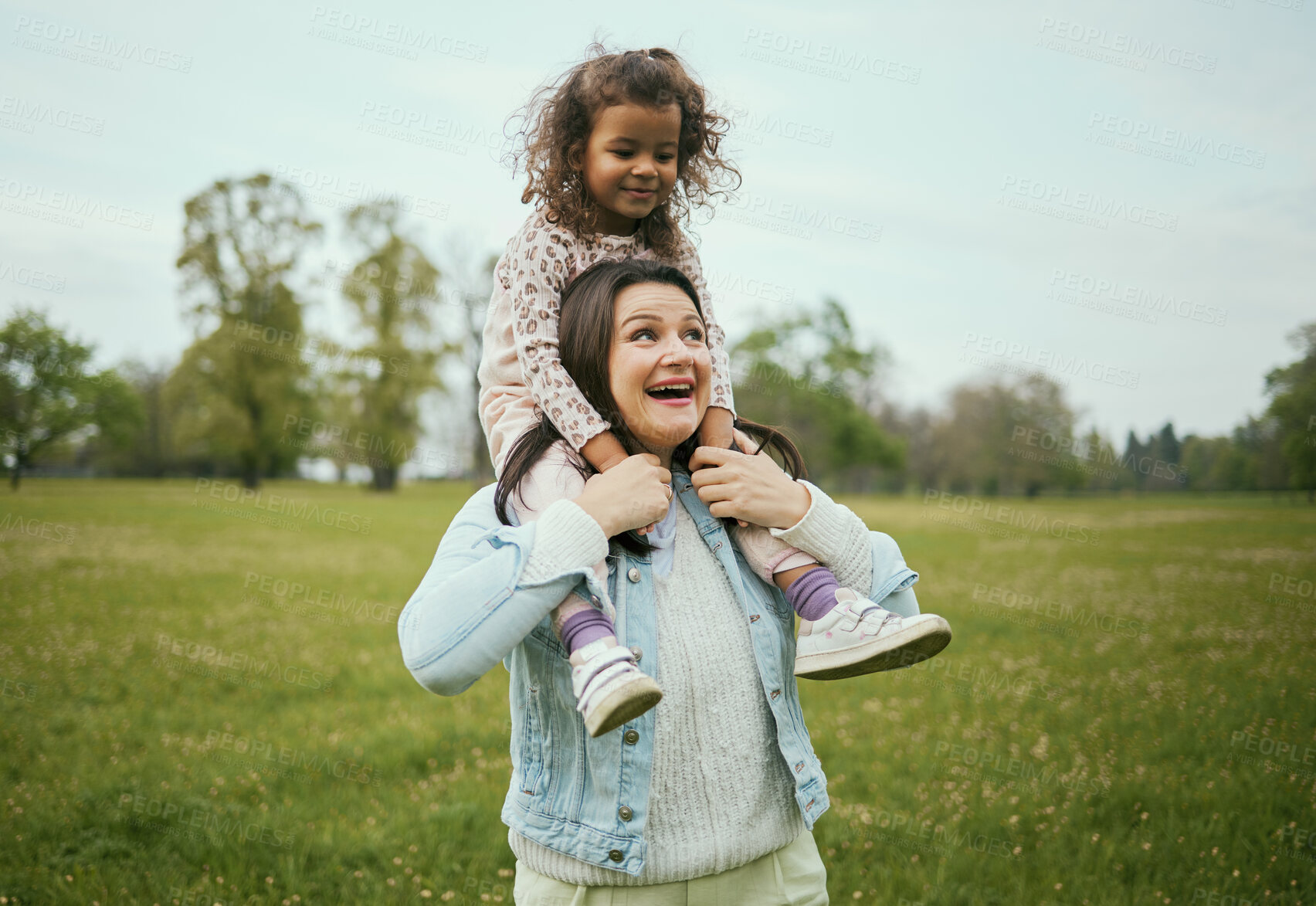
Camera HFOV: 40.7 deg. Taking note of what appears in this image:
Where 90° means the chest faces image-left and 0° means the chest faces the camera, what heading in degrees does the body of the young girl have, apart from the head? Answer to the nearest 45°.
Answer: approximately 315°

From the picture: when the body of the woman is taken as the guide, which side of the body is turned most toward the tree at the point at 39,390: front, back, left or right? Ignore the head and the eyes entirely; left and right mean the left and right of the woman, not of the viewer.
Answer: back

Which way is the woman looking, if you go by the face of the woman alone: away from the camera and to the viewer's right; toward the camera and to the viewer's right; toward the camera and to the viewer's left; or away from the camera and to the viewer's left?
toward the camera and to the viewer's right

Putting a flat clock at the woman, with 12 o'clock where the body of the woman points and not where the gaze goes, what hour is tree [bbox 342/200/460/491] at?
The tree is roughly at 7 o'clock from the woman.

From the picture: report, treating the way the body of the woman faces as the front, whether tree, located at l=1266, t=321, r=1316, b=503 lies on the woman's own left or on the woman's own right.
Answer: on the woman's own left

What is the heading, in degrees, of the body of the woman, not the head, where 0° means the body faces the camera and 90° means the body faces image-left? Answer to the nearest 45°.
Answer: approximately 315°

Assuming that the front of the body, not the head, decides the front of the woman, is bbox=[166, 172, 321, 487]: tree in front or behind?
behind

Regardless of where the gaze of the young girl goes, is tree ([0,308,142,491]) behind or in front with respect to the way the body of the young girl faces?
behind
